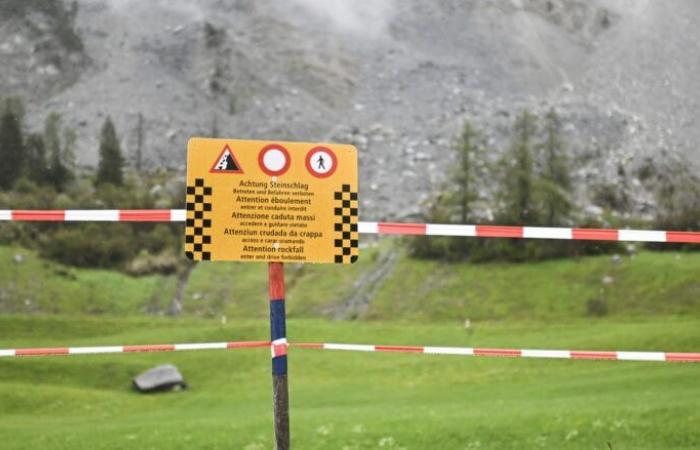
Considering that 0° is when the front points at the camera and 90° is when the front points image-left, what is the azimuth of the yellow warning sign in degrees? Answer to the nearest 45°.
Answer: approximately 0°

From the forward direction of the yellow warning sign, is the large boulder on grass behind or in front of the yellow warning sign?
behind
